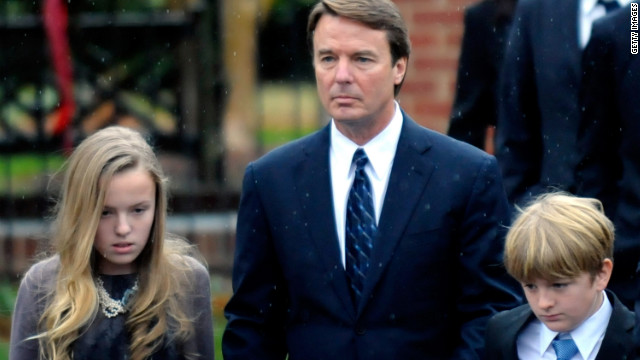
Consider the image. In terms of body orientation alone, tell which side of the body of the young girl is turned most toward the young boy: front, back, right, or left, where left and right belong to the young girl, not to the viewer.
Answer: left

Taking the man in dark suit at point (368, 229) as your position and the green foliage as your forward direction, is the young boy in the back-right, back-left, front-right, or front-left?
back-right

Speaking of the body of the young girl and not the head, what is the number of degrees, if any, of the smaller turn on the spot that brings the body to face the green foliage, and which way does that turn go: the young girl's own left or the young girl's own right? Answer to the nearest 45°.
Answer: approximately 180°

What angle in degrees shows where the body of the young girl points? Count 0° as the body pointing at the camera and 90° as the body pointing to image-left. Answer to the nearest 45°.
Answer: approximately 0°

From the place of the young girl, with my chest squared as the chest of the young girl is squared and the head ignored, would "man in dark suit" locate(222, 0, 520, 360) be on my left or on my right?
on my left

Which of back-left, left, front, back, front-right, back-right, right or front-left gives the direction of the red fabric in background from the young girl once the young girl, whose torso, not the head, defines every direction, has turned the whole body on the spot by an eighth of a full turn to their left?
back-left
